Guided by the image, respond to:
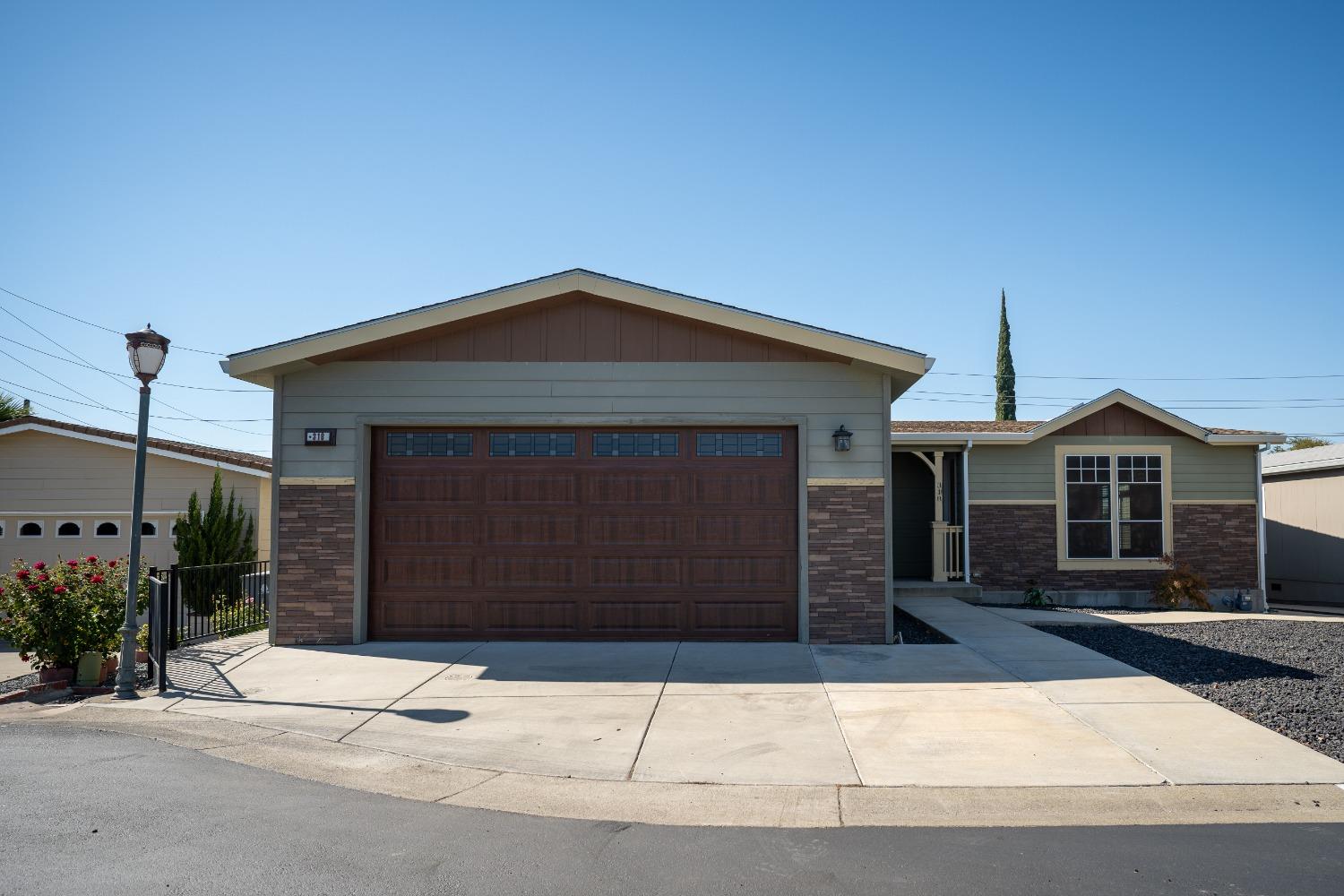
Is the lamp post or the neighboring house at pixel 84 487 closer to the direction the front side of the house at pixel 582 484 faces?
the lamp post

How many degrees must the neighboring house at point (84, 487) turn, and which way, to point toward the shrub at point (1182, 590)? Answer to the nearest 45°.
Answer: approximately 45° to its left

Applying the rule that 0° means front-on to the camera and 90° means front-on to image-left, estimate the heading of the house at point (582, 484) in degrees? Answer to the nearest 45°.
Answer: approximately 0°

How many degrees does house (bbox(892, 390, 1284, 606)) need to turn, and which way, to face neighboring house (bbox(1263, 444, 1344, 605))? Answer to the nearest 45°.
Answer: approximately 135° to its left

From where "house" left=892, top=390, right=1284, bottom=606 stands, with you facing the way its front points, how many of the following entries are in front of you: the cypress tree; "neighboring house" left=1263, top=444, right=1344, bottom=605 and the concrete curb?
1

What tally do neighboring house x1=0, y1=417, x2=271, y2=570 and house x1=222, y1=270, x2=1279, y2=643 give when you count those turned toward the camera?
2
